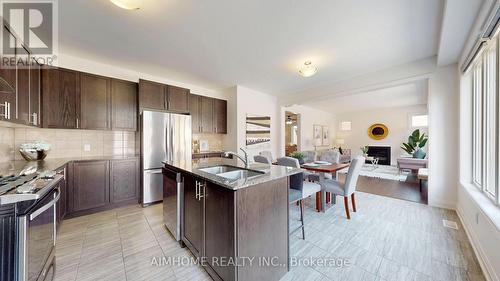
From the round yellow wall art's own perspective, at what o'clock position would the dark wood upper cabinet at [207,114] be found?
The dark wood upper cabinet is roughly at 1 o'clock from the round yellow wall art.

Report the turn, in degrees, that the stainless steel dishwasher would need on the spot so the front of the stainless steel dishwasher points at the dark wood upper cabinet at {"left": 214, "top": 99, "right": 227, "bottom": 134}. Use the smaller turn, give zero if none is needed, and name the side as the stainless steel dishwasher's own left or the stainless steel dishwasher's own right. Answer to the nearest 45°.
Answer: approximately 135° to the stainless steel dishwasher's own right

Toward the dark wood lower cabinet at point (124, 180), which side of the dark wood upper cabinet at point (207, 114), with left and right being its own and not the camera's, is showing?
right

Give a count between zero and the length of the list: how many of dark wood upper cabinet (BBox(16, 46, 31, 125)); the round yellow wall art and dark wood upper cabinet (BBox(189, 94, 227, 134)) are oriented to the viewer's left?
0

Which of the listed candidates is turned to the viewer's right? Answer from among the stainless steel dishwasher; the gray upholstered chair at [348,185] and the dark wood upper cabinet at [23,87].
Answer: the dark wood upper cabinet

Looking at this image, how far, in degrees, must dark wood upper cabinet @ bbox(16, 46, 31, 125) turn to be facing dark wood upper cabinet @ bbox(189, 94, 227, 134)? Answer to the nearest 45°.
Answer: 0° — it already faces it

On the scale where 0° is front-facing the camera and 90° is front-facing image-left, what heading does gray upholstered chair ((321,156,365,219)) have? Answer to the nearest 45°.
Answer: approximately 135°

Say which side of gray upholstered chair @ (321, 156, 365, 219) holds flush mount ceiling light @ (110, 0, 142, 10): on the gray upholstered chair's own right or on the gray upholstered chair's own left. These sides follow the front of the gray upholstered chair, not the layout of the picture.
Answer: on the gray upholstered chair's own left

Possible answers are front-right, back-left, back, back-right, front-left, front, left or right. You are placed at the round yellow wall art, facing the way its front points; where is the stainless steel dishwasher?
front

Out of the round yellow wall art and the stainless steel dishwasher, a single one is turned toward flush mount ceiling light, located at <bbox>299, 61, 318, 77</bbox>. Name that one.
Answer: the round yellow wall art

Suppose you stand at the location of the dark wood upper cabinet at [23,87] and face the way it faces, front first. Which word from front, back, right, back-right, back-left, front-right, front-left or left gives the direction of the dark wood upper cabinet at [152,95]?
front

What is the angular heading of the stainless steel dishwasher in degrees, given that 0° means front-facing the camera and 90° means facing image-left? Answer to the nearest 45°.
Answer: approximately 90°

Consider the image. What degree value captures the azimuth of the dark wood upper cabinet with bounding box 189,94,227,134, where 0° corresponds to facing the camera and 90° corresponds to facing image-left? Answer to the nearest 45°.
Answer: approximately 315°

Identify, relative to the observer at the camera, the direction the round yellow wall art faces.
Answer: facing the viewer

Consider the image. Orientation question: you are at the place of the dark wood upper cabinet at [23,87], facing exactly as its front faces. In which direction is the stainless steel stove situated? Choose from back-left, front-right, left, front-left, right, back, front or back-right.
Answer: right

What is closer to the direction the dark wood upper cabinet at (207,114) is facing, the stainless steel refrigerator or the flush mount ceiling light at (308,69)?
the flush mount ceiling light

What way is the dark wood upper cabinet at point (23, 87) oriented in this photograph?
to the viewer's right

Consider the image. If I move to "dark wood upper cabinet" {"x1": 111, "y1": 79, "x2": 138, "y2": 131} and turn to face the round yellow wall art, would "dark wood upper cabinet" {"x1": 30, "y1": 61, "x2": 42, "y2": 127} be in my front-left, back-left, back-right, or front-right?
back-right
